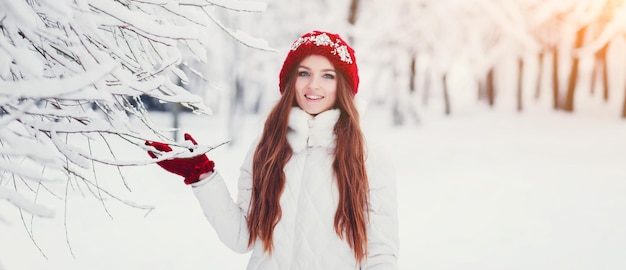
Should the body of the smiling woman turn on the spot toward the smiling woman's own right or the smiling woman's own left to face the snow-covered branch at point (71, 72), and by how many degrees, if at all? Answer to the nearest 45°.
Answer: approximately 45° to the smiling woman's own right

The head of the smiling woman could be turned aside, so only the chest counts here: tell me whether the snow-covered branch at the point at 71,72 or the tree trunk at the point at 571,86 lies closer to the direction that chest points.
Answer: the snow-covered branch

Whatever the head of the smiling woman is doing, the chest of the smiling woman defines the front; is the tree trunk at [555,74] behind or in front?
behind

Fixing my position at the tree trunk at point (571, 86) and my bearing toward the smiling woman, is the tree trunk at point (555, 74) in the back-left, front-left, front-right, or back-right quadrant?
back-right

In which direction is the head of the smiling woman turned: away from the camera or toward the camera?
toward the camera

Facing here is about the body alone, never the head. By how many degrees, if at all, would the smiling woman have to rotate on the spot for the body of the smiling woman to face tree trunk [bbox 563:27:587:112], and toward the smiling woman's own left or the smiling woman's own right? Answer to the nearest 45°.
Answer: approximately 135° to the smiling woman's own left

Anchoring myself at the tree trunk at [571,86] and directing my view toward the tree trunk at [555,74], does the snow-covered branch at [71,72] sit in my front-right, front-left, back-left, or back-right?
back-left

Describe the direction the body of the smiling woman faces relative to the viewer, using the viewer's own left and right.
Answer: facing the viewer
